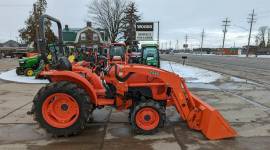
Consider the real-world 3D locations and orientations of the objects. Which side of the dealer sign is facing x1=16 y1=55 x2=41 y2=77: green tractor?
front

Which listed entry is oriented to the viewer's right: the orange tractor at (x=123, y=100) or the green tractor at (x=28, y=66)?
the orange tractor

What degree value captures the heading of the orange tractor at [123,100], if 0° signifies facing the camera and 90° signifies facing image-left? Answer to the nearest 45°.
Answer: approximately 270°

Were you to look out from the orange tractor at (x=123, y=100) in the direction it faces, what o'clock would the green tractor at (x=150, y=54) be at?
The green tractor is roughly at 9 o'clock from the orange tractor.

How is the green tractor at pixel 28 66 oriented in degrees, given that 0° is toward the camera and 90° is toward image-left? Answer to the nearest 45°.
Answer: approximately 45°

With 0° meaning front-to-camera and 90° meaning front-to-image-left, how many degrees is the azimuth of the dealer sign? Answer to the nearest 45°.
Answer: approximately 0°

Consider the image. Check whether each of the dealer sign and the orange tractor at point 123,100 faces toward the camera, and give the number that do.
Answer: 1

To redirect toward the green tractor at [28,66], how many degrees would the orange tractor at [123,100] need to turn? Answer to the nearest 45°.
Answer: approximately 135° to its left
